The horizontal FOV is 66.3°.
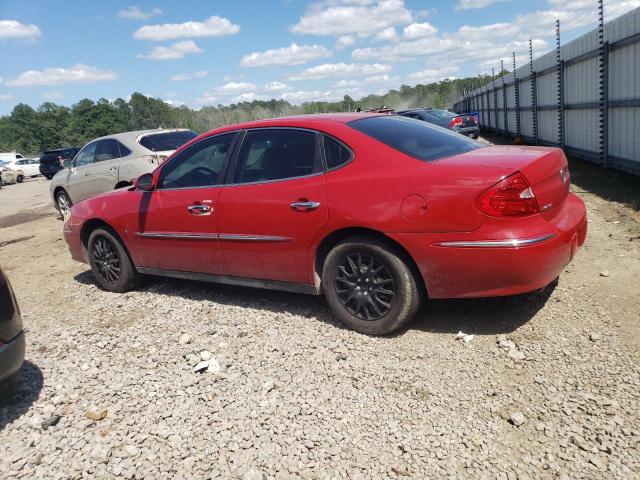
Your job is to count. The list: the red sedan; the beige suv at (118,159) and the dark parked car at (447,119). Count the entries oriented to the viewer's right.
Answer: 0

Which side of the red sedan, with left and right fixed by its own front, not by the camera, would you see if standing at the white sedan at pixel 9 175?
front

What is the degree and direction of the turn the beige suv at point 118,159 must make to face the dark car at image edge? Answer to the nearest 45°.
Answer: approximately 135° to its left

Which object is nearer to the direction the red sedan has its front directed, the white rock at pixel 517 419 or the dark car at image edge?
the dark car at image edge

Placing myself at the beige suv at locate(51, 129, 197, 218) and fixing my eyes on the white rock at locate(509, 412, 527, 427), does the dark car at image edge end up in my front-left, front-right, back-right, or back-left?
front-right

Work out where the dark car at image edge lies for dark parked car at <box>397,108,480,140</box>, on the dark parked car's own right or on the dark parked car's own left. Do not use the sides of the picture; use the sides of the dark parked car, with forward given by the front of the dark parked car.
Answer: on the dark parked car's own left

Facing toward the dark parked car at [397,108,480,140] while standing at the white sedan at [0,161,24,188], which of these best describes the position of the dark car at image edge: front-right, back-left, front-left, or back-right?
front-right

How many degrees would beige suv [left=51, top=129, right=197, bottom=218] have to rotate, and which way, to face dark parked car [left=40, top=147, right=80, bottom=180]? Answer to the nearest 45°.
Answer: approximately 45° to its right

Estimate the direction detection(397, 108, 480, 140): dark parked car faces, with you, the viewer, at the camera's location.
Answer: facing away from the viewer and to the left of the viewer

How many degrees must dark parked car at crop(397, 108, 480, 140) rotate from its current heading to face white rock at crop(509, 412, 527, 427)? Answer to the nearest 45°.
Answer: approximately 135° to its left

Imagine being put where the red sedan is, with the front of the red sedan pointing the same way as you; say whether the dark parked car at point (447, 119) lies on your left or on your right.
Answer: on your right
